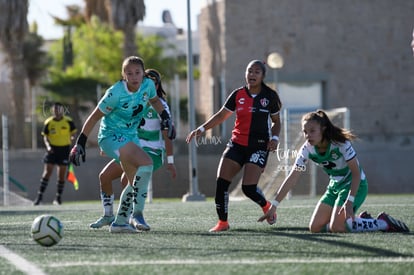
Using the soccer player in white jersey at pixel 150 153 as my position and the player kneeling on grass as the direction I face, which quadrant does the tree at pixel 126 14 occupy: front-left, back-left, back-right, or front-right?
back-left

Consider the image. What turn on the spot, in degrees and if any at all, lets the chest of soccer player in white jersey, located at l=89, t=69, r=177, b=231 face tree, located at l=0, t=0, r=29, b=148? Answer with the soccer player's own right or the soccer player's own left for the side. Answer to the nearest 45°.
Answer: approximately 135° to the soccer player's own right

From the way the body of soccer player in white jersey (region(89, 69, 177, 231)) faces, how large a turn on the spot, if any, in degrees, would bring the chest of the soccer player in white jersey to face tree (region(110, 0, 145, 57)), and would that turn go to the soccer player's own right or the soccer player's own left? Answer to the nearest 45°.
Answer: approximately 135° to the soccer player's own right

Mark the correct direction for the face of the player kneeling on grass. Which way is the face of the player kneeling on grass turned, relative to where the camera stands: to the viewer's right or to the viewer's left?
to the viewer's left

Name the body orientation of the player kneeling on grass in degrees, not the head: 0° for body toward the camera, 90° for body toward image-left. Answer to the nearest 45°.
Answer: approximately 45°

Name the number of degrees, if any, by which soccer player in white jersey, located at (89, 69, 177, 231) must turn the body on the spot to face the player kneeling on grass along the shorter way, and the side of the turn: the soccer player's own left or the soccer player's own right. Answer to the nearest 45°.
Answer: approximately 90° to the soccer player's own left

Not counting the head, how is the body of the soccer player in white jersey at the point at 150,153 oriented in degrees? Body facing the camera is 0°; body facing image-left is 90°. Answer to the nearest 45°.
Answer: approximately 45°
